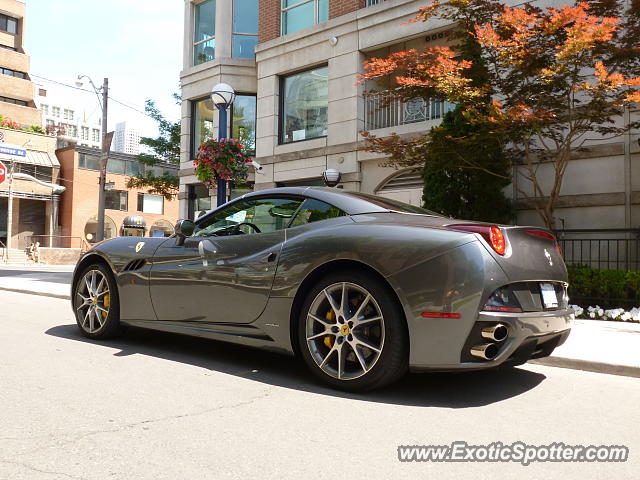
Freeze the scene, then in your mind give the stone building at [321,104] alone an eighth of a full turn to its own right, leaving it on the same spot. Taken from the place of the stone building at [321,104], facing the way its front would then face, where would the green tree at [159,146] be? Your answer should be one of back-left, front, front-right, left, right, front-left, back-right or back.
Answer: front-right

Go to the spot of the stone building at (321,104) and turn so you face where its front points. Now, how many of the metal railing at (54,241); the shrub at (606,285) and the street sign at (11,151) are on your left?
1

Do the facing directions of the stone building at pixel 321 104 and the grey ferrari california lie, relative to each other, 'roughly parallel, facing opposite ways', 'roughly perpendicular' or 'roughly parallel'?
roughly perpendicular

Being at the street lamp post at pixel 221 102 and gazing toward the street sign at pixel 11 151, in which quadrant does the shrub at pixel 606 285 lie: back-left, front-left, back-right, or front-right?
back-right

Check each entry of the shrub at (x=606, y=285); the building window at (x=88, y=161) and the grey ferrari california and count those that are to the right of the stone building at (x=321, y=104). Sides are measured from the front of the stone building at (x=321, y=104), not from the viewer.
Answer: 1

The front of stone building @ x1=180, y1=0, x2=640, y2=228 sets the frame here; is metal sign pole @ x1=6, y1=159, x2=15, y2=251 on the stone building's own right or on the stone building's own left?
on the stone building's own right

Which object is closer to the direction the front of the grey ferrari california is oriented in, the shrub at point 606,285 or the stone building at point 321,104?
the stone building

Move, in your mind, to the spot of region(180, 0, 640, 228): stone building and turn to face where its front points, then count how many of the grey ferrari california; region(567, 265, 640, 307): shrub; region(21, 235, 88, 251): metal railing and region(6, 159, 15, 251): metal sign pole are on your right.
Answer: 2

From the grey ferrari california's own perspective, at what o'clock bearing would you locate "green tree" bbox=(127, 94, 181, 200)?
The green tree is roughly at 1 o'clock from the grey ferrari california.

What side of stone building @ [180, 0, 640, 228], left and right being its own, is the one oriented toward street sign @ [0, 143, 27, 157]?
right

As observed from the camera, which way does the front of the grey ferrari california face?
facing away from the viewer and to the left of the viewer

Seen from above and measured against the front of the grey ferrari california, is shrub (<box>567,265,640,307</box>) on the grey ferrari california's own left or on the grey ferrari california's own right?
on the grey ferrari california's own right
